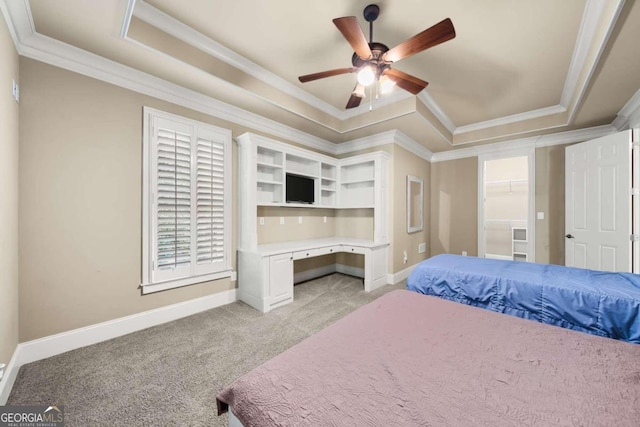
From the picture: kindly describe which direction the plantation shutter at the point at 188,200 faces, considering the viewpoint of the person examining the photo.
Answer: facing the viewer and to the right of the viewer

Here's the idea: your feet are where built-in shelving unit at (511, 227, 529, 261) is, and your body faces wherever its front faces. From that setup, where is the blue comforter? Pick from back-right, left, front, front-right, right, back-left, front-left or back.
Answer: front

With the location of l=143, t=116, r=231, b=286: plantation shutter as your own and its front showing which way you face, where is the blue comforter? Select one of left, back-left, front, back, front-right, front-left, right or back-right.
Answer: front

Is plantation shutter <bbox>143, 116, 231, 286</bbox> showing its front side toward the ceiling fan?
yes

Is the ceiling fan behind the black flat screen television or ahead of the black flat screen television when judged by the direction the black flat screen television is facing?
ahead

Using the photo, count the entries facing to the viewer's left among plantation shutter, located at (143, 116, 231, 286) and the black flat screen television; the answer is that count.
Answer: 0

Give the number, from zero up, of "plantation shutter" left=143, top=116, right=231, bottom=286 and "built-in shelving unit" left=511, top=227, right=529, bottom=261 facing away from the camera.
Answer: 0

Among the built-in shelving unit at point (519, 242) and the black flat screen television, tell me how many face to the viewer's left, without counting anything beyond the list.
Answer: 0

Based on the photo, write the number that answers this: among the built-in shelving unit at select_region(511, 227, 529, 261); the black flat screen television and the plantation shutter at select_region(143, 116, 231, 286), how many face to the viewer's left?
0

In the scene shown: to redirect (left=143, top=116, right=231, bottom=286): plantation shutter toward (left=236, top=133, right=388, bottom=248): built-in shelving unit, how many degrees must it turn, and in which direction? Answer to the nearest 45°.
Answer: approximately 45° to its left

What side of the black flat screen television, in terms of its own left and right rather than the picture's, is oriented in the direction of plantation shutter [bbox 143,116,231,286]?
right

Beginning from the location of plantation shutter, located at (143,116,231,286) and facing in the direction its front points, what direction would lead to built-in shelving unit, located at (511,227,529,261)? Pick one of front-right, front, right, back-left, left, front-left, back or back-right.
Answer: front-left

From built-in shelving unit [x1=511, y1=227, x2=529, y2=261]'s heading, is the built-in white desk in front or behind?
in front

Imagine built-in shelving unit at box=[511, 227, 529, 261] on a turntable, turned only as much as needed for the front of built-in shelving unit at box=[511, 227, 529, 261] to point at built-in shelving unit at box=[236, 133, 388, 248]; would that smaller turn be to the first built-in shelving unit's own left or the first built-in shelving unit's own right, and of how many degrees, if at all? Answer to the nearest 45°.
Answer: approximately 45° to the first built-in shelving unit's own right

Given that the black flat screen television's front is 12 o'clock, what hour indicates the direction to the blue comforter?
The blue comforter is roughly at 12 o'clock from the black flat screen television.

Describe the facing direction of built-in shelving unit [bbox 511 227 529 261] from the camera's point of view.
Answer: facing the viewer
